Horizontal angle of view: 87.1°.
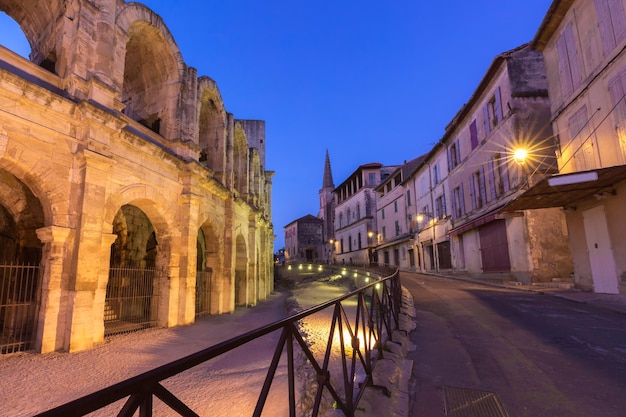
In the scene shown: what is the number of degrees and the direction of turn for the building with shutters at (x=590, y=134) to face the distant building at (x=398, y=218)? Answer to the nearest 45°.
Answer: approximately 90° to its right

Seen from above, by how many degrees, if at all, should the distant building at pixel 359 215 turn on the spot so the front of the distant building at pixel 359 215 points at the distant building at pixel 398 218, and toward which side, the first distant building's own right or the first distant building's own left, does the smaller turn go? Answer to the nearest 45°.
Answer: approximately 90° to the first distant building's own left

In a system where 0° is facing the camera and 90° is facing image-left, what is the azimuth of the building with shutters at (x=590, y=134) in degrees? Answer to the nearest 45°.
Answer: approximately 45°

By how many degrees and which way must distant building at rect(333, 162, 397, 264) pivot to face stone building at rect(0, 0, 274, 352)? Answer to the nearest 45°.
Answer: approximately 45° to its left

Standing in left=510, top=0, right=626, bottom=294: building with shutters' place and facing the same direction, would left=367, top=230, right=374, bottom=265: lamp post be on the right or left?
on its right

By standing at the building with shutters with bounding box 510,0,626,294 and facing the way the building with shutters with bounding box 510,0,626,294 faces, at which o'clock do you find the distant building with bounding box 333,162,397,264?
The distant building is roughly at 3 o'clock from the building with shutters.

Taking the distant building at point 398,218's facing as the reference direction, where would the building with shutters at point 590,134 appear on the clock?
The building with shutters is roughly at 10 o'clock from the distant building.

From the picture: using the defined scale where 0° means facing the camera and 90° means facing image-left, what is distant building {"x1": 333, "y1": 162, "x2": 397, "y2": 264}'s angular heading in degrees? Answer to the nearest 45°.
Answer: approximately 45°

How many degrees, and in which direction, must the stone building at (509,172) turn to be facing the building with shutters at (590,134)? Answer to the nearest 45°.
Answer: approximately 90° to its left

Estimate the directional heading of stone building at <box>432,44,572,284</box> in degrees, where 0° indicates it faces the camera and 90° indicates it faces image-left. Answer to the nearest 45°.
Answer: approximately 45°
